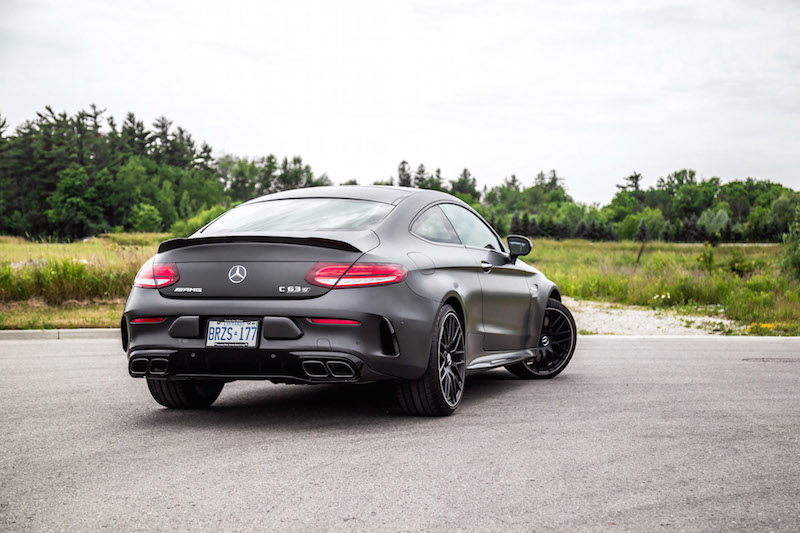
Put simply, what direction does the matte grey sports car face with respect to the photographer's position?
facing away from the viewer and to the right of the viewer
